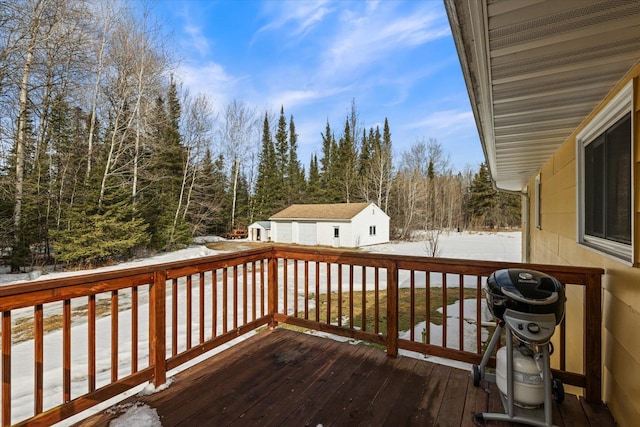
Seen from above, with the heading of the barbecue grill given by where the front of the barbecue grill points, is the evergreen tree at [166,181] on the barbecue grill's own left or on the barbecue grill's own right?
on the barbecue grill's own right

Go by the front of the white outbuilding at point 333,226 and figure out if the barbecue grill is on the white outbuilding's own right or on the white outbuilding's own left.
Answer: on the white outbuilding's own left

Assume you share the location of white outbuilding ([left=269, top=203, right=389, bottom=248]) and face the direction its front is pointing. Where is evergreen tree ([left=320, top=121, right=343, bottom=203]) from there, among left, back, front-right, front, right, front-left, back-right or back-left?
back-right

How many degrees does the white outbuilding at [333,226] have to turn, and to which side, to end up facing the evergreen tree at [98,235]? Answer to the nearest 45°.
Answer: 0° — it already faces it

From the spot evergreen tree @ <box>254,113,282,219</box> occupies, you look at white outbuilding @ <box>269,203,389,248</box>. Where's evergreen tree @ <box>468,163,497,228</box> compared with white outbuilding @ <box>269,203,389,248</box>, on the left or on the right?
left

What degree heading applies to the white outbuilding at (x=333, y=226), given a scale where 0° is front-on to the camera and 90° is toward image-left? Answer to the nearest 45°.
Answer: approximately 45°

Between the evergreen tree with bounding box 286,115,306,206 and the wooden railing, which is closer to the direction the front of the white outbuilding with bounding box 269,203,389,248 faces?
the wooden railing

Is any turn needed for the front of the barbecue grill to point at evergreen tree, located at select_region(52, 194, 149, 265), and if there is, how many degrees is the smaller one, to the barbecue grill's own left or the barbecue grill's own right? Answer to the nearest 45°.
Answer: approximately 90° to the barbecue grill's own right
